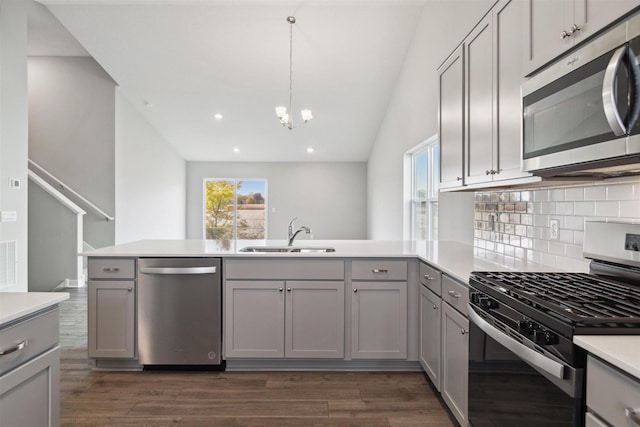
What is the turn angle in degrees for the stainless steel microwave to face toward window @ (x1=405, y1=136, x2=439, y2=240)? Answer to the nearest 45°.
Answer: approximately 90° to its right

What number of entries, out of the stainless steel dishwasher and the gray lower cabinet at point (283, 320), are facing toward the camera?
2

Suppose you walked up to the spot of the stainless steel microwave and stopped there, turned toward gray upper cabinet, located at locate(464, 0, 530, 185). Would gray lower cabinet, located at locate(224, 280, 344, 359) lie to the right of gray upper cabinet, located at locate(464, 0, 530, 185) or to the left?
left

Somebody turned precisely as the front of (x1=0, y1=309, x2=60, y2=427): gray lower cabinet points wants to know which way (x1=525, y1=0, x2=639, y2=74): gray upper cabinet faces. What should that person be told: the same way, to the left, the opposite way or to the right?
the opposite way

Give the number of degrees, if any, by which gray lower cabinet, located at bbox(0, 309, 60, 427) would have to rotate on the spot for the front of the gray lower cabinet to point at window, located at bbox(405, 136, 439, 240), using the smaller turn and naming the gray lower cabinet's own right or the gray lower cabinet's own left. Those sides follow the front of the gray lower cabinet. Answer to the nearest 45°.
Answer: approximately 45° to the gray lower cabinet's own left

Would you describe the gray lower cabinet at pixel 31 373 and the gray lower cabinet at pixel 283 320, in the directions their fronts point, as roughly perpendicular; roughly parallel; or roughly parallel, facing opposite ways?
roughly perpendicular

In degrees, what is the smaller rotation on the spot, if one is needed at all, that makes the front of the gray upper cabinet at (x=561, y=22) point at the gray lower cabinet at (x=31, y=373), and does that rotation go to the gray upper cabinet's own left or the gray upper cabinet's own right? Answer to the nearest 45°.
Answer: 0° — it already faces it

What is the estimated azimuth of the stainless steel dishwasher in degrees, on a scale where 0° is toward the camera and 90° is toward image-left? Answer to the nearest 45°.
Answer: approximately 0°

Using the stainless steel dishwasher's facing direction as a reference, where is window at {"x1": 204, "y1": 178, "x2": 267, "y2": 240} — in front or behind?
behind

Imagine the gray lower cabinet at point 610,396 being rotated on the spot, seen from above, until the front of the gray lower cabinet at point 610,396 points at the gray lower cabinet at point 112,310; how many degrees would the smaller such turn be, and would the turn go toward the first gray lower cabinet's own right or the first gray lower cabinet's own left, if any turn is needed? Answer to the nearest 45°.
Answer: approximately 45° to the first gray lower cabinet's own right

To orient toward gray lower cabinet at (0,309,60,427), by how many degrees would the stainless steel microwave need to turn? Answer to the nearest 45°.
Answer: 0° — it already faces it
